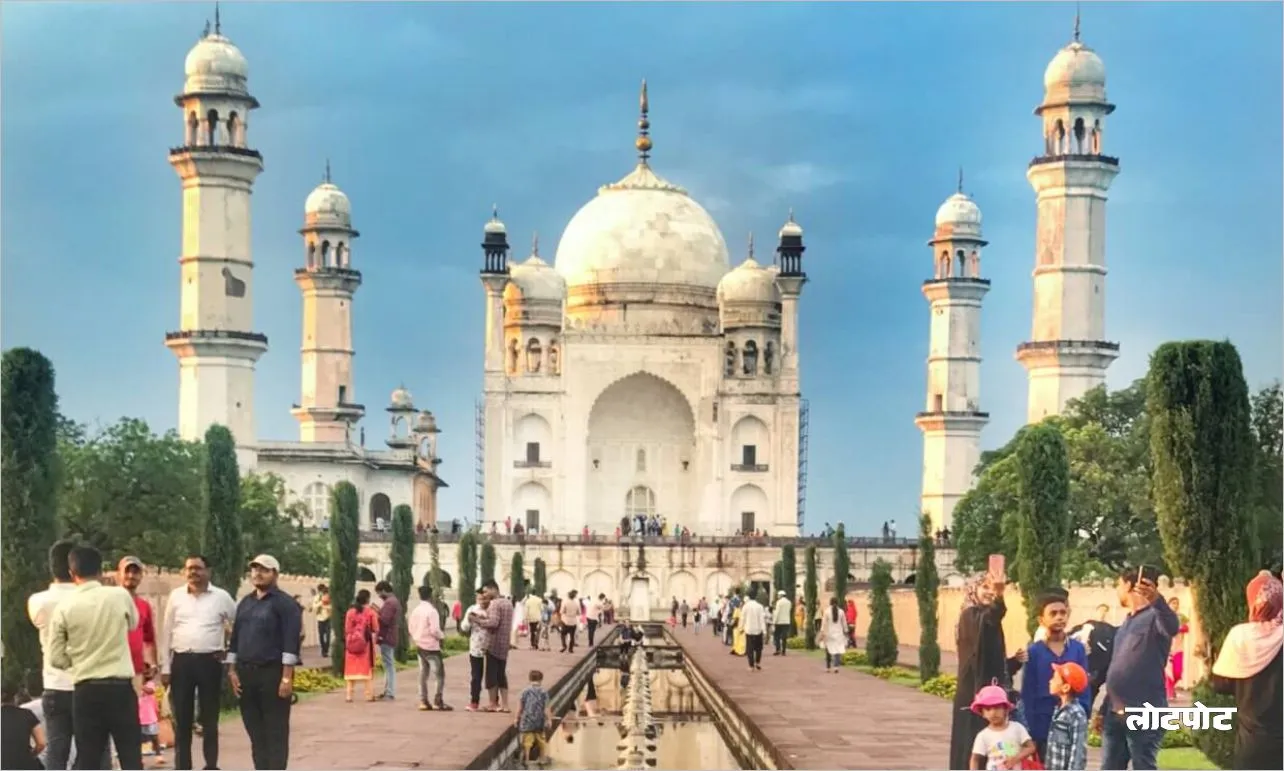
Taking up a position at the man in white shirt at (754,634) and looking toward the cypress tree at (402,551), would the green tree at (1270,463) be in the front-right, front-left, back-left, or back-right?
back-right

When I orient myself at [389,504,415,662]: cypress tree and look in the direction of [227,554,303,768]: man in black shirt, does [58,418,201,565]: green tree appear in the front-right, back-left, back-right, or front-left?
back-right

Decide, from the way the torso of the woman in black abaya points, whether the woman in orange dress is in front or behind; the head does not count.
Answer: behind

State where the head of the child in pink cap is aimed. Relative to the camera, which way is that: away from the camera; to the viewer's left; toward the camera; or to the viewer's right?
toward the camera

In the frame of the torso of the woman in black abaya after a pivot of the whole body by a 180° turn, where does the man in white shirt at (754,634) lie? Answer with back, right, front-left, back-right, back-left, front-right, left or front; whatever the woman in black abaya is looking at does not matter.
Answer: front-right

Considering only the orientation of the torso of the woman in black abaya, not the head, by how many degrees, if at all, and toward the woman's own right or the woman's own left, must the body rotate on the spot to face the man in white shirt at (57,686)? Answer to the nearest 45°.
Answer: approximately 135° to the woman's own right

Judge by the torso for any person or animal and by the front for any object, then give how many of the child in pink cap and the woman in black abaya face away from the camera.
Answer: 0

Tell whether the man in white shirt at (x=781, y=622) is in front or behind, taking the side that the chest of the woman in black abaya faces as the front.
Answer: behind

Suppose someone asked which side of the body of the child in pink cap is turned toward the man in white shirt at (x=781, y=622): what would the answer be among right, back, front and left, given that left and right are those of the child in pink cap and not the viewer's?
back

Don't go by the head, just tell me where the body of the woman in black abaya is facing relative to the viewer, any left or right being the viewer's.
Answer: facing the viewer and to the right of the viewer

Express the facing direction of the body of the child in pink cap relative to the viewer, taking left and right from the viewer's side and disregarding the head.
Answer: facing the viewer

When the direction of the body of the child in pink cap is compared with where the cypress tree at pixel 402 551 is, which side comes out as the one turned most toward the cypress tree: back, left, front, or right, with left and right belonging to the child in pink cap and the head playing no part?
back

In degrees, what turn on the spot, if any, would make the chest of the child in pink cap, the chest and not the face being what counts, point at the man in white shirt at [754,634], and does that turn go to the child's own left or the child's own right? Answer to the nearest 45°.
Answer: approximately 180°

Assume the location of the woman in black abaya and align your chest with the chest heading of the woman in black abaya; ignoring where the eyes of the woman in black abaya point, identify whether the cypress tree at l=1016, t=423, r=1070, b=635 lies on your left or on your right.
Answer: on your left

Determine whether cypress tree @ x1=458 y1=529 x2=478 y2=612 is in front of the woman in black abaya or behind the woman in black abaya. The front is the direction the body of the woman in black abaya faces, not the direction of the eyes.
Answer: behind
